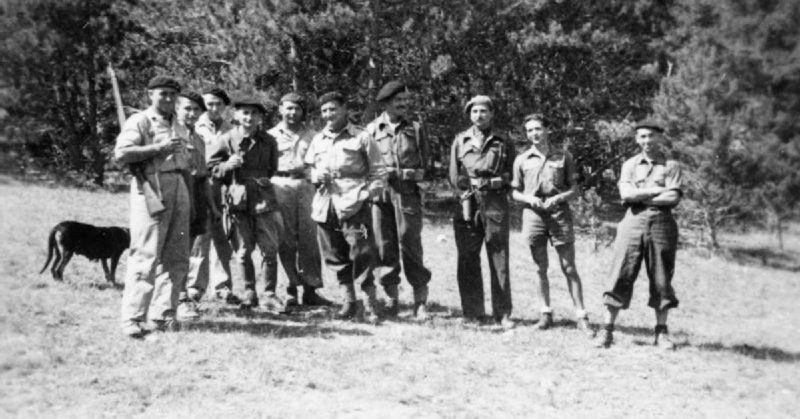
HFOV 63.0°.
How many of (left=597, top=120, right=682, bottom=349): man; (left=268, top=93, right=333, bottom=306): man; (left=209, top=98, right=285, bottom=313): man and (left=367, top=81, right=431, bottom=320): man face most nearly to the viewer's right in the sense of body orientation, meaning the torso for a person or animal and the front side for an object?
0

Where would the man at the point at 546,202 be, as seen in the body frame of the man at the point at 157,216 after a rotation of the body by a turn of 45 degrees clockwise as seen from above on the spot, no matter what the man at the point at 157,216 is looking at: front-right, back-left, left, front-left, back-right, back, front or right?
left

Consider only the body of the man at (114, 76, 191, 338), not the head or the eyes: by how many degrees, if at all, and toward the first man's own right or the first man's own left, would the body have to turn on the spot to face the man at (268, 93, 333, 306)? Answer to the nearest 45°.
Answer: approximately 90° to the first man's own left

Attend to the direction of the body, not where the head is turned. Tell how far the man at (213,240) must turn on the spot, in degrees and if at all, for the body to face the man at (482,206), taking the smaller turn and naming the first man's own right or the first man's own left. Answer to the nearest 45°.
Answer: approximately 90° to the first man's own left

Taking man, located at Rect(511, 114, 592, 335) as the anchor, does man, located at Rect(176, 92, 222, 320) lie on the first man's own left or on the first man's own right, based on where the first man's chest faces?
on the first man's own right

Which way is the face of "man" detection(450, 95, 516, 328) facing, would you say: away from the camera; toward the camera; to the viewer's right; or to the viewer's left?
toward the camera

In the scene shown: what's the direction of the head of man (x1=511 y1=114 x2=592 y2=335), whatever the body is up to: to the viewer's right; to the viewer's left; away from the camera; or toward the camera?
toward the camera

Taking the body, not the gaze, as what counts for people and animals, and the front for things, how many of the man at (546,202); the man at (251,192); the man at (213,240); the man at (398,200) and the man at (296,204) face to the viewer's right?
0

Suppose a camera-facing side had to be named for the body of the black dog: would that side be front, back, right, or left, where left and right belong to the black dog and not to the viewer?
right

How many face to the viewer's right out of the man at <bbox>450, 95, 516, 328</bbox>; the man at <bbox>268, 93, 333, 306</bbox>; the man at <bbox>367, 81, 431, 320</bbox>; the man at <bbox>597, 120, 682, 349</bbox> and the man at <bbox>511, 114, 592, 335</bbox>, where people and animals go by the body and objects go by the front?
0

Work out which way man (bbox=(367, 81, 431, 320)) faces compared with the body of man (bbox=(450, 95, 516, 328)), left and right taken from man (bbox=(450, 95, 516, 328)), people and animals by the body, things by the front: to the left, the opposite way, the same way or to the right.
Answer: the same way

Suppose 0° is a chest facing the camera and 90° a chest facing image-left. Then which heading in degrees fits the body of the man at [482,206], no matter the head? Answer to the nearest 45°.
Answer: approximately 0°

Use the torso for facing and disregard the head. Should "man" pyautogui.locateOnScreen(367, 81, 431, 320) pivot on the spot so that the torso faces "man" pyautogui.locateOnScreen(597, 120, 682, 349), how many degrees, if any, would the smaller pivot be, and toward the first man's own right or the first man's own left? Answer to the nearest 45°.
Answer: approximately 90° to the first man's own left

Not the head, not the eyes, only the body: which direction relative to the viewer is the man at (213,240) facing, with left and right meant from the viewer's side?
facing the viewer

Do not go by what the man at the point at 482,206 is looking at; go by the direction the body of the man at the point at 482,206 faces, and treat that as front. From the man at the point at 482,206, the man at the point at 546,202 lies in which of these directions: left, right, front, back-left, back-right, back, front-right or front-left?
left

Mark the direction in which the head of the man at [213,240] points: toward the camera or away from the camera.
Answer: toward the camera

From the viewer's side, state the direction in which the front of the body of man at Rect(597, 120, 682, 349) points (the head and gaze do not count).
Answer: toward the camera

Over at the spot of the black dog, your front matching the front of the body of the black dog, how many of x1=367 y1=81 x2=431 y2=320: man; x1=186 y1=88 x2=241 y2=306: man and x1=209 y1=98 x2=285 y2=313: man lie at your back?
0
